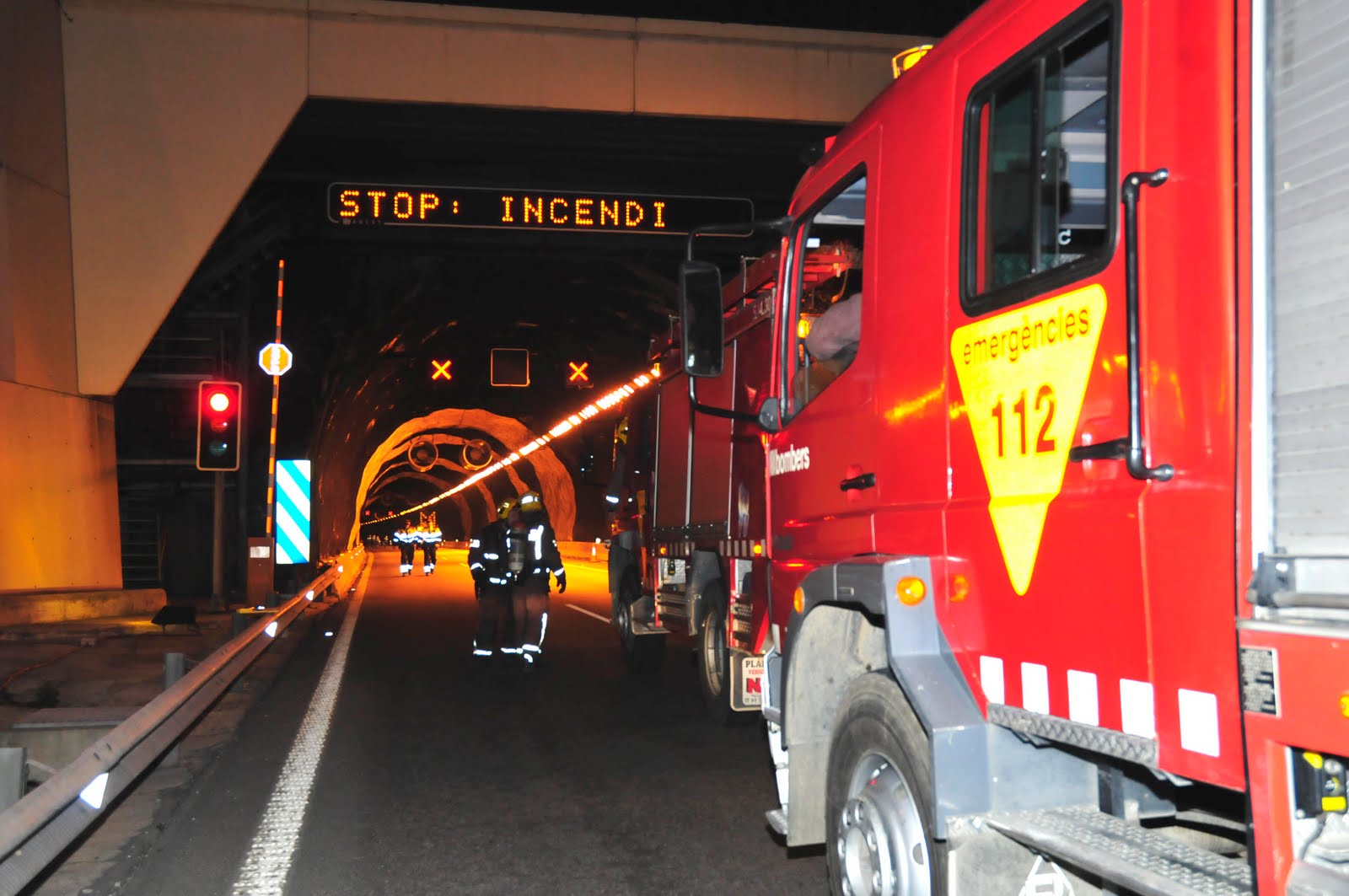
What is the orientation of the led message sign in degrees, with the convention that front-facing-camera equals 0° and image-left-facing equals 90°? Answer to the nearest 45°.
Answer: approximately 0°

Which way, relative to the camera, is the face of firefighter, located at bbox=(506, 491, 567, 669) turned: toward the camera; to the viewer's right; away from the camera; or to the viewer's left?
away from the camera

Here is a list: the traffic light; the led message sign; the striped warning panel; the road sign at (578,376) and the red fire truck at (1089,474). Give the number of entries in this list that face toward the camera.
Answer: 4

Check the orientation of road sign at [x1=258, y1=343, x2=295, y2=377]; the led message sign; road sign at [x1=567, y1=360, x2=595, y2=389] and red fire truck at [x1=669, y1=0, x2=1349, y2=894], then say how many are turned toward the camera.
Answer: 3

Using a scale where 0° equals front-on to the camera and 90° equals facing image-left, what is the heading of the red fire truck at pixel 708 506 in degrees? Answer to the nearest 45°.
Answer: approximately 135°

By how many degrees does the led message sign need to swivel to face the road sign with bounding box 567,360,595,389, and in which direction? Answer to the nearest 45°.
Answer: approximately 180°
